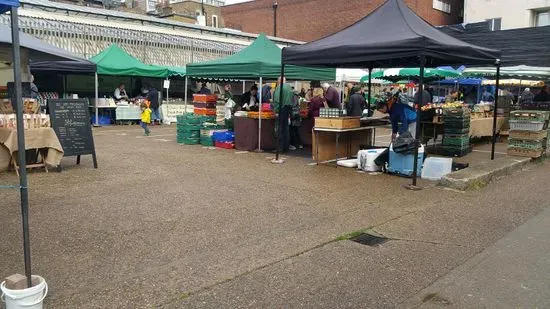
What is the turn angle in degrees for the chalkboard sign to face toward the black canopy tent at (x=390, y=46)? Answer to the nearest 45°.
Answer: approximately 90° to its left

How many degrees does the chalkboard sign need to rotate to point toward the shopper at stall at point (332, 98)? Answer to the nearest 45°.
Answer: approximately 90° to its left

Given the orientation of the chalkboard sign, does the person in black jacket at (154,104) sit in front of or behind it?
behind

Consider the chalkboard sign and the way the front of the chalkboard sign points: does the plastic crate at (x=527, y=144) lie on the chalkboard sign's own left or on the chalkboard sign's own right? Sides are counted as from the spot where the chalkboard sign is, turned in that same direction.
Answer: on the chalkboard sign's own left

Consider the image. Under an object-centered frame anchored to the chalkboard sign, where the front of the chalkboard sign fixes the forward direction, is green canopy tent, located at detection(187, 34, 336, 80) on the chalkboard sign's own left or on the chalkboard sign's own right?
on the chalkboard sign's own left

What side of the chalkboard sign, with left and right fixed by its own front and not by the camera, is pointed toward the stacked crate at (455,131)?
left

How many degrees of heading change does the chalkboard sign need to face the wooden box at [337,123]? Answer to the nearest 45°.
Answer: approximately 90° to its left

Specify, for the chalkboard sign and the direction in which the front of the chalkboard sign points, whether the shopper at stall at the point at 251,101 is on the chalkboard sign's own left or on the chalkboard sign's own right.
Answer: on the chalkboard sign's own left

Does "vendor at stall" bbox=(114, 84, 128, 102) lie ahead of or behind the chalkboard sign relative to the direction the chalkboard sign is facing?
behind

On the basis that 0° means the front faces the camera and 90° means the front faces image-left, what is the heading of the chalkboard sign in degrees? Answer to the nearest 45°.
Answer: approximately 0°

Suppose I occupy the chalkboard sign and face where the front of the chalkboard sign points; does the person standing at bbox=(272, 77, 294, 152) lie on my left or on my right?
on my left

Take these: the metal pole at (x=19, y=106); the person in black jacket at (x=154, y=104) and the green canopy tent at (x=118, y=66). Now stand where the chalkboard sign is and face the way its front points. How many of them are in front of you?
1
